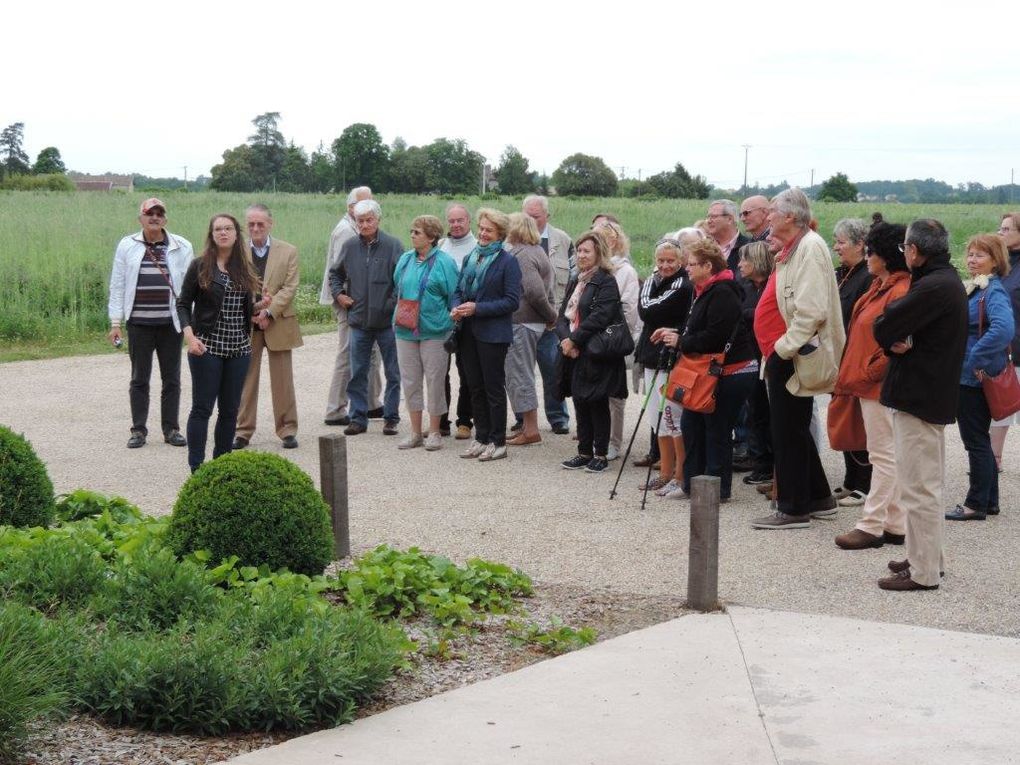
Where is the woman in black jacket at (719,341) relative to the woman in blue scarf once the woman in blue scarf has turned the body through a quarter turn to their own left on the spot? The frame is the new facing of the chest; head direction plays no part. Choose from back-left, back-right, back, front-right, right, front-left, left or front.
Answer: front

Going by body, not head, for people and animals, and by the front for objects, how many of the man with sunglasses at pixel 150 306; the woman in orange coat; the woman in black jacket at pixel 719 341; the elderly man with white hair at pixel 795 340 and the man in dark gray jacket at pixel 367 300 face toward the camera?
2

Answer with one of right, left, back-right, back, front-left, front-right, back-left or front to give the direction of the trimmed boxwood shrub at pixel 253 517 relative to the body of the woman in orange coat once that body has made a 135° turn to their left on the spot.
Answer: right

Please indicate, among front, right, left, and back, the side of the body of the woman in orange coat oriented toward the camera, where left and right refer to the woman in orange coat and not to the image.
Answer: left

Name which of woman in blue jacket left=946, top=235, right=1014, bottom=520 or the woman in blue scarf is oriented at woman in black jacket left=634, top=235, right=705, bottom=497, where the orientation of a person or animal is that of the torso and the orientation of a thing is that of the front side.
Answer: the woman in blue jacket

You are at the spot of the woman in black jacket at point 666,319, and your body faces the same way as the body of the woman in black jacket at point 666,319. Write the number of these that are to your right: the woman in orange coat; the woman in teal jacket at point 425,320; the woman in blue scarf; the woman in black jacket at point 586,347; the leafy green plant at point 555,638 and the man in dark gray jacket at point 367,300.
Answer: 4

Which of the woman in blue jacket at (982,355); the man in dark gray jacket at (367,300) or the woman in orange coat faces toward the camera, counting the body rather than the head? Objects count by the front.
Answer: the man in dark gray jacket

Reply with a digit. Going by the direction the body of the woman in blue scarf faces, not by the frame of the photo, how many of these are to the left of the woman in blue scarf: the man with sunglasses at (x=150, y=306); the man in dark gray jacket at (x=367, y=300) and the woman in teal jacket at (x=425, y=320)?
0

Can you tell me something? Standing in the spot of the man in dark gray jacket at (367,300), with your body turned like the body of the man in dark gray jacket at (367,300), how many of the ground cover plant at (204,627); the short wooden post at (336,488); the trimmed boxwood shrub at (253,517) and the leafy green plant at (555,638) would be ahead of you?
4

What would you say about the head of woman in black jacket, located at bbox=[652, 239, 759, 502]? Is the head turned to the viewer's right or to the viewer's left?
to the viewer's left

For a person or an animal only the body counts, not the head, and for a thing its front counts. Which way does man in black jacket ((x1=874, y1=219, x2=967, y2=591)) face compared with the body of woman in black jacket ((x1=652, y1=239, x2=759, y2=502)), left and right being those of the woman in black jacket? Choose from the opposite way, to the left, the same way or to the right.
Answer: the same way

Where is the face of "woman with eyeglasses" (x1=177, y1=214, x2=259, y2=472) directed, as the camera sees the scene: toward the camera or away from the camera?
toward the camera

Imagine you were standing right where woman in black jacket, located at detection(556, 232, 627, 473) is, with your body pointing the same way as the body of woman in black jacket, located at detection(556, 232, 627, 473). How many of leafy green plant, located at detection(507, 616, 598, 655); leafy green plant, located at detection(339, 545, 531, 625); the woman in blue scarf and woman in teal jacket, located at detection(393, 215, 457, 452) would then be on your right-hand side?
2

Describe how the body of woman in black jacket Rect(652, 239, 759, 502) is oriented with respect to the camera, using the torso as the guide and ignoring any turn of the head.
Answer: to the viewer's left

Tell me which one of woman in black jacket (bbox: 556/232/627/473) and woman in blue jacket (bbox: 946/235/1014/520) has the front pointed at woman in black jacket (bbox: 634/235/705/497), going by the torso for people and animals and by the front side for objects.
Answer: the woman in blue jacket

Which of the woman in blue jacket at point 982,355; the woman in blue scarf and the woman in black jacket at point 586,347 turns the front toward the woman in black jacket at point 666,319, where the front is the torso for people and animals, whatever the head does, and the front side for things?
the woman in blue jacket

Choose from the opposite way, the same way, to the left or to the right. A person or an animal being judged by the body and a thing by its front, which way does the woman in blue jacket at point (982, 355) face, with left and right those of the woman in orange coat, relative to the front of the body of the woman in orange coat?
the same way

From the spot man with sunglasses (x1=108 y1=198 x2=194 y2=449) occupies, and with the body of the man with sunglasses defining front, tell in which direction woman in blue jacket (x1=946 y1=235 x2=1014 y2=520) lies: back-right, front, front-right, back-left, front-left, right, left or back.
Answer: front-left

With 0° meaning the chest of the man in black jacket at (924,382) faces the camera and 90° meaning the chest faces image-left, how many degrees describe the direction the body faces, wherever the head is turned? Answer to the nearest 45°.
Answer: approximately 90°
